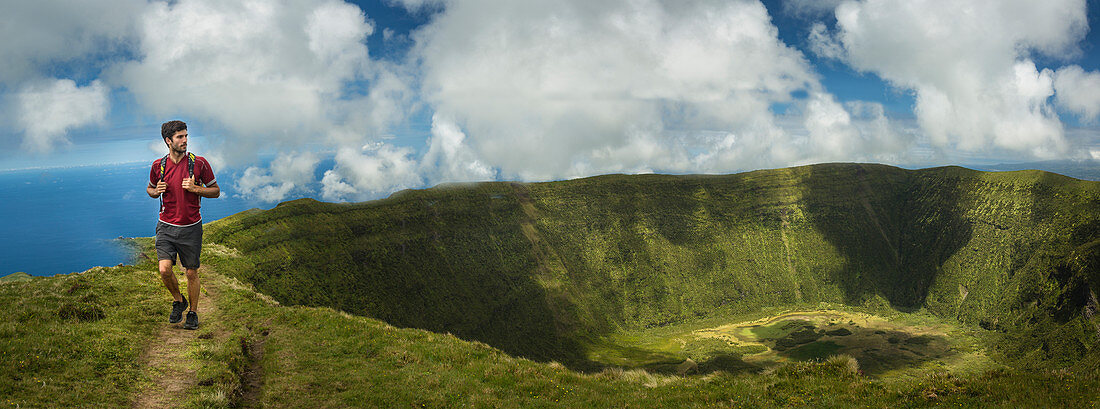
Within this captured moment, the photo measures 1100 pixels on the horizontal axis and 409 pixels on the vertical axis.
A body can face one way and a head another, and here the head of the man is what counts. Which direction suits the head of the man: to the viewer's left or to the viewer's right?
to the viewer's right

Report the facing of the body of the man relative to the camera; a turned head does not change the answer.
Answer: toward the camera
